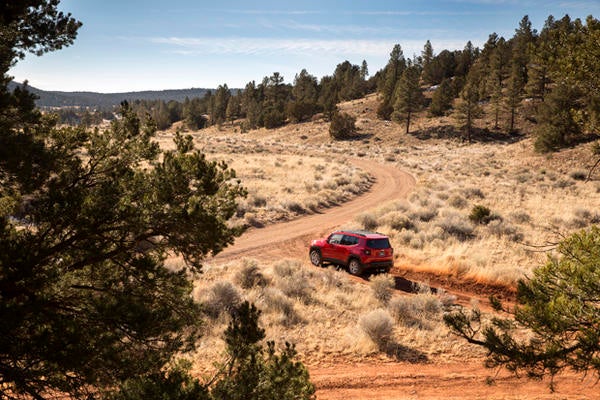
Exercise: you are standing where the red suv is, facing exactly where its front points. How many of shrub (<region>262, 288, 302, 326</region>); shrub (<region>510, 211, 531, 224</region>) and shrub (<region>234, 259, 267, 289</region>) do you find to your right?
1

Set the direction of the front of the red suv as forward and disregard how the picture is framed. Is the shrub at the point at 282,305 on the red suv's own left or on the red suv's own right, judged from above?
on the red suv's own left

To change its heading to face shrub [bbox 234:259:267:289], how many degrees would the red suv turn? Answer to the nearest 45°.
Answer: approximately 90° to its left

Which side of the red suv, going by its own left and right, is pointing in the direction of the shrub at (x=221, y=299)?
left

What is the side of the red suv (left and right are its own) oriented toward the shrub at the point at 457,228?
right

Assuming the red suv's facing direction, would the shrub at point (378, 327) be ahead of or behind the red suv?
behind

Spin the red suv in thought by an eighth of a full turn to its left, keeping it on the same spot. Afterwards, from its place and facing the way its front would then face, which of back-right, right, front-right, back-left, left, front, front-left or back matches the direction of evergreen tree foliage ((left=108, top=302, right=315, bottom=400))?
left

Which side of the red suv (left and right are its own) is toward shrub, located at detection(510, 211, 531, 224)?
right

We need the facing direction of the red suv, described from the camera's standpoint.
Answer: facing away from the viewer and to the left of the viewer

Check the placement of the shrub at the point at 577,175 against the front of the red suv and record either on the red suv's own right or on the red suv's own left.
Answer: on the red suv's own right

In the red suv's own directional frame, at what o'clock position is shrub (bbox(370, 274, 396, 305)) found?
The shrub is roughly at 7 o'clock from the red suv.
